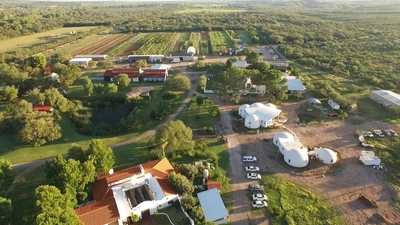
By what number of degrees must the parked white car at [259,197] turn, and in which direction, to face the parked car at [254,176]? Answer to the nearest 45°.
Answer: approximately 90° to its left

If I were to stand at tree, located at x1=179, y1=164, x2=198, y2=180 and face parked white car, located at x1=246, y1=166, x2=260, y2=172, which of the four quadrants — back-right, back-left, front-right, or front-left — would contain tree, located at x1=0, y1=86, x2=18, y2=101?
back-left

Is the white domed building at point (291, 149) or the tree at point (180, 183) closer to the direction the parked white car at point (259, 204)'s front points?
the white domed building

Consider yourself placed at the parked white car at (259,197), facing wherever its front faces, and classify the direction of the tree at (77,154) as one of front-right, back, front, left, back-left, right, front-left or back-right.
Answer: back

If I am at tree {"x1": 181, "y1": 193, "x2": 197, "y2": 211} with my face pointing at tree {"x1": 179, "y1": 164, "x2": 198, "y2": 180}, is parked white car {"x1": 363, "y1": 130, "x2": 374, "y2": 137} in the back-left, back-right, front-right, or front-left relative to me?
front-right

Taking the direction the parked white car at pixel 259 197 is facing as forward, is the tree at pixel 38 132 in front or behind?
behind

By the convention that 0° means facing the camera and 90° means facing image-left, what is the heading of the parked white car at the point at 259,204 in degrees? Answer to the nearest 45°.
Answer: approximately 270°

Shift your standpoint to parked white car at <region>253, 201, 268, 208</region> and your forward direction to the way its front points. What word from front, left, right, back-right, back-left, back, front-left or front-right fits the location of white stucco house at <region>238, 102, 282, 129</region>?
left

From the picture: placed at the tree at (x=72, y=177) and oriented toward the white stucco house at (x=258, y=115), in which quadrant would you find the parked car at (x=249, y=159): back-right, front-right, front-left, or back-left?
front-right

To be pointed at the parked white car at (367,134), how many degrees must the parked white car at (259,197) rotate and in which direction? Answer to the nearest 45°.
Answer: approximately 45° to its left

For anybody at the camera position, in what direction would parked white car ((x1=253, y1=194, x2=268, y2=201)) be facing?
facing to the right of the viewer

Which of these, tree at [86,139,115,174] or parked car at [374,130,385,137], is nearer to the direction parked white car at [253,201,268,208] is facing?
the parked car
